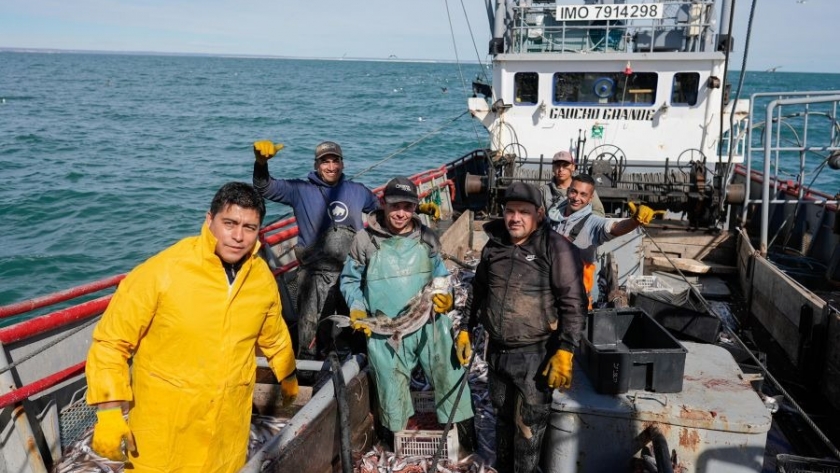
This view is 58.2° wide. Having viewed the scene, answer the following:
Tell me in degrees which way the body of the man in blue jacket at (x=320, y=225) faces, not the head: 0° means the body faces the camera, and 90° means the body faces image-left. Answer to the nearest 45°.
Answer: approximately 0°

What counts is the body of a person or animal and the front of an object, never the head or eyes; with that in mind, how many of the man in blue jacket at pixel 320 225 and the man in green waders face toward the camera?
2

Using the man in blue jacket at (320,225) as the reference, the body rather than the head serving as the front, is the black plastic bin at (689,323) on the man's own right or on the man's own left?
on the man's own left

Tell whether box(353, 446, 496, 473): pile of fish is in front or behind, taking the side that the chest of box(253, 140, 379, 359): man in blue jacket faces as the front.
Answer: in front

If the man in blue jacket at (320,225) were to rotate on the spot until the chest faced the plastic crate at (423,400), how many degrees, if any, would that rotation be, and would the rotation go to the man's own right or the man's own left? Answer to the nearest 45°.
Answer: approximately 45° to the man's own left

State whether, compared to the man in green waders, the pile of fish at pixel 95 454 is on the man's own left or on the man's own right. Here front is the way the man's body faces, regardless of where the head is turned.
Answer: on the man's own right

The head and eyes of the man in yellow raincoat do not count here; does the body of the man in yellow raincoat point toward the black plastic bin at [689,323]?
no

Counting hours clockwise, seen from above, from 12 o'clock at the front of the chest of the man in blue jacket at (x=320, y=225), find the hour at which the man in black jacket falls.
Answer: The man in black jacket is roughly at 11 o'clock from the man in blue jacket.

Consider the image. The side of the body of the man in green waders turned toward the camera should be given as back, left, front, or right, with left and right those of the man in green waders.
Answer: front

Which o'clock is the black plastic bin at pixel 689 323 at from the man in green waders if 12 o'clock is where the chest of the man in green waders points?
The black plastic bin is roughly at 8 o'clock from the man in green waders.

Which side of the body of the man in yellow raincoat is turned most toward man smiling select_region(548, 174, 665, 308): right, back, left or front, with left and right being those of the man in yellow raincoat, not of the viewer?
left

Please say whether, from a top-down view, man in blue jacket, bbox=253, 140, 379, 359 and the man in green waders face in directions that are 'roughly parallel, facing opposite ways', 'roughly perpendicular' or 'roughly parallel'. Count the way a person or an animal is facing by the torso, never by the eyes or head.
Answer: roughly parallel

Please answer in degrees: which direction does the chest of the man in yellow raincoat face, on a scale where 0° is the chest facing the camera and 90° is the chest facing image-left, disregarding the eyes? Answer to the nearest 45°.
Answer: approximately 315°

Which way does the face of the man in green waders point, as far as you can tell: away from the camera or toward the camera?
toward the camera
